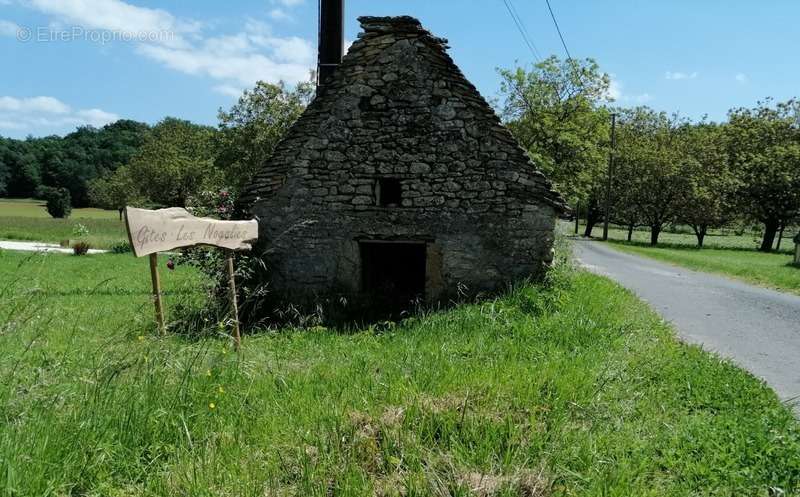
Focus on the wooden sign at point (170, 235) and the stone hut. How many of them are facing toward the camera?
2

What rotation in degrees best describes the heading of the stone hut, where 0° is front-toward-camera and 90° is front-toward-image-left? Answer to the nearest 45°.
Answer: approximately 0°

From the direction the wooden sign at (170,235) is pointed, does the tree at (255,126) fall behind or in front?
behind

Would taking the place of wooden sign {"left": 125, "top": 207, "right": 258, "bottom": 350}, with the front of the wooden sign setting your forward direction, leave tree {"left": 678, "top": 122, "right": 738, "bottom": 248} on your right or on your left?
on your left

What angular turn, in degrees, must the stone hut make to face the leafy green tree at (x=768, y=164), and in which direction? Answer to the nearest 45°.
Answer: approximately 135° to its left

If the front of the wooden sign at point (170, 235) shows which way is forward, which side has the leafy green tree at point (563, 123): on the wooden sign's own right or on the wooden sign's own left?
on the wooden sign's own left

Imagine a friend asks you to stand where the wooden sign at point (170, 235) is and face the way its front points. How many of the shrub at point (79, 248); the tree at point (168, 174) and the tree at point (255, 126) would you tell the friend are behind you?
3

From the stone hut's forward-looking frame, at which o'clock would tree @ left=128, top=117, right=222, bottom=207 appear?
The tree is roughly at 5 o'clock from the stone hut.

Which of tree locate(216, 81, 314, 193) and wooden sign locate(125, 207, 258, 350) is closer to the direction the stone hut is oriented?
the wooden sign

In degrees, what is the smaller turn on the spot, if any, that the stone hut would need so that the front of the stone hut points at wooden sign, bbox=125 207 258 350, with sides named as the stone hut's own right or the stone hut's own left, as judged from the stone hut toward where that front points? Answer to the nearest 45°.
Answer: approximately 45° to the stone hut's own right
